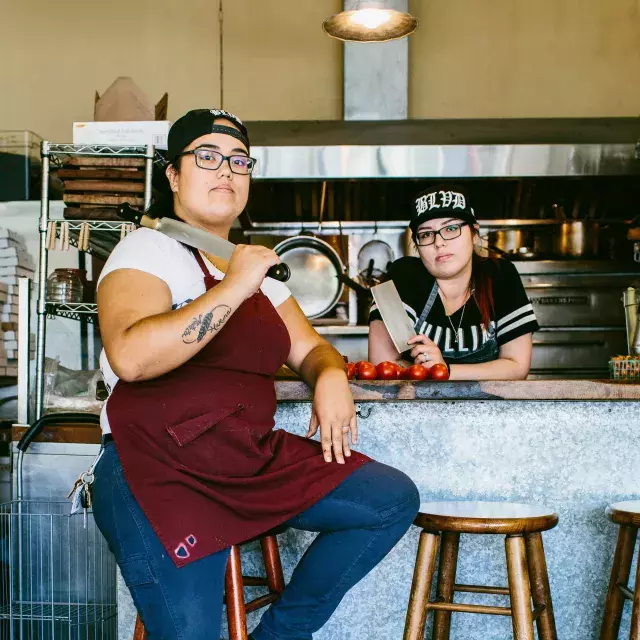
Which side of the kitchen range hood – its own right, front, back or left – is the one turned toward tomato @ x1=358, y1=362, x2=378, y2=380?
front

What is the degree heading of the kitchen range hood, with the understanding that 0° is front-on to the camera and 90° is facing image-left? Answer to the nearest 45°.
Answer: approximately 0°

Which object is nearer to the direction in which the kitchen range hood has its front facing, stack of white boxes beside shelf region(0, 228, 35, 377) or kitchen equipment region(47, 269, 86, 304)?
the kitchen equipment

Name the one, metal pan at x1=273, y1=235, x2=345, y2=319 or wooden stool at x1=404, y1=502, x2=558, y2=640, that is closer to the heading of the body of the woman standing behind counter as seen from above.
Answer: the wooden stool

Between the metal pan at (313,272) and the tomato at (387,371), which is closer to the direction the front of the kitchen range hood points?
the tomato

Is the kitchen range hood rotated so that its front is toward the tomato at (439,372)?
yes

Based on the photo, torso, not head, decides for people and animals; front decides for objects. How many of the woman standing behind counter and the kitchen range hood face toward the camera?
2

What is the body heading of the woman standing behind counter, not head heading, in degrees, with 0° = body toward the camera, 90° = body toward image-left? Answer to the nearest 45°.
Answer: approximately 0°

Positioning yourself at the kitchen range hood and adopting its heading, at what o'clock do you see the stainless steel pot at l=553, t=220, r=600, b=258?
The stainless steel pot is roughly at 8 o'clock from the kitchen range hood.

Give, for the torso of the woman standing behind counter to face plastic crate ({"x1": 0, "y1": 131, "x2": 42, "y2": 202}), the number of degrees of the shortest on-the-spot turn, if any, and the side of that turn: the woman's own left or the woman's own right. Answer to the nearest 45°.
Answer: approximately 135° to the woman's own right

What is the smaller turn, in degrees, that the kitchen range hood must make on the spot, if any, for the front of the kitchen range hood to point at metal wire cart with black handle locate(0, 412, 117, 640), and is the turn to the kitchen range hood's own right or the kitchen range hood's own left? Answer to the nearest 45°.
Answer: approximately 45° to the kitchen range hood's own right

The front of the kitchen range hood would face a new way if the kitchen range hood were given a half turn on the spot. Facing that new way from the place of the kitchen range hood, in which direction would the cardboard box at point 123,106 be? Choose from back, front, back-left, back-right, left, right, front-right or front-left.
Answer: back-left

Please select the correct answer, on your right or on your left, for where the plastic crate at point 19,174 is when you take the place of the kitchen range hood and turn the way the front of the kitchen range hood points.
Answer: on your right

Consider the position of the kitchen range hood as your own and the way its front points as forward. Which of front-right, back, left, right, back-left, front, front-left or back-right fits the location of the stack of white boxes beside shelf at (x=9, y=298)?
right
